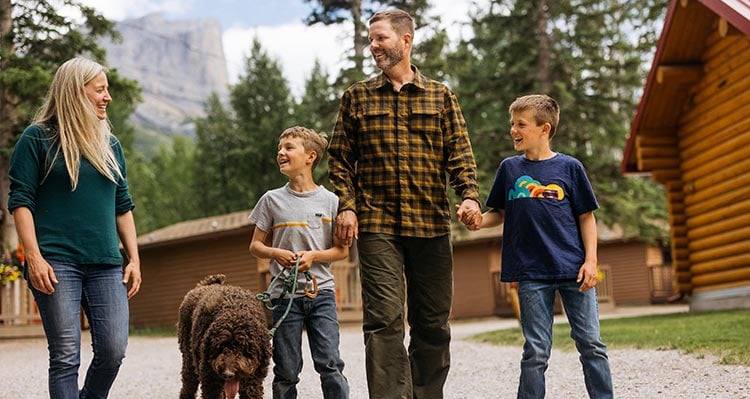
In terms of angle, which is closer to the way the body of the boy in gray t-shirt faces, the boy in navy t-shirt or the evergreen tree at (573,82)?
the boy in navy t-shirt

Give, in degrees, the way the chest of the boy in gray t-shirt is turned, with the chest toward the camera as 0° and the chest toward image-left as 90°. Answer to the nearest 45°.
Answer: approximately 0°

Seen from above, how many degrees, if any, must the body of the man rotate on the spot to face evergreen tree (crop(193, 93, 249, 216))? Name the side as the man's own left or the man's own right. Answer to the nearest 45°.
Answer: approximately 180°

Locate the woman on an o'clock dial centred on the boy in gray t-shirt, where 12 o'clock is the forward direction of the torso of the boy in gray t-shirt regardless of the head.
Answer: The woman is roughly at 2 o'clock from the boy in gray t-shirt.

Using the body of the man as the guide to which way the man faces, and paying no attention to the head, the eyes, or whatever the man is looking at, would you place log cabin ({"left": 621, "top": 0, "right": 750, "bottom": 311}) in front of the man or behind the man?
behind

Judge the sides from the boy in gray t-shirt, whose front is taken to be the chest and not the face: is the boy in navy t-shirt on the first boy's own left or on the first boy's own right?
on the first boy's own left

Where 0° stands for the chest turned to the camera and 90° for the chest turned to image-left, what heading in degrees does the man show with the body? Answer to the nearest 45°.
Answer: approximately 0°

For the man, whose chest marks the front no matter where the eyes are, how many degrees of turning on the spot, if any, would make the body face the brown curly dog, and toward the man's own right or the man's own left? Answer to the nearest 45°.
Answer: approximately 90° to the man's own right

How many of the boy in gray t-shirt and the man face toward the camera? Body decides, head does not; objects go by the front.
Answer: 2

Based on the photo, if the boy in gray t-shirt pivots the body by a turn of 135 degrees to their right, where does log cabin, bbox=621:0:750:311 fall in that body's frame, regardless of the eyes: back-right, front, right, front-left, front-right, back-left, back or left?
right

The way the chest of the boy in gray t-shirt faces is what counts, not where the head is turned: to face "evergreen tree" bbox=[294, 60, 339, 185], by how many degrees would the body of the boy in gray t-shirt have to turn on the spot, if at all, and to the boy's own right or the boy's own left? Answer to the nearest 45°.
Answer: approximately 180°

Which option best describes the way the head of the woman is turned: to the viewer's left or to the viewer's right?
to the viewer's right
